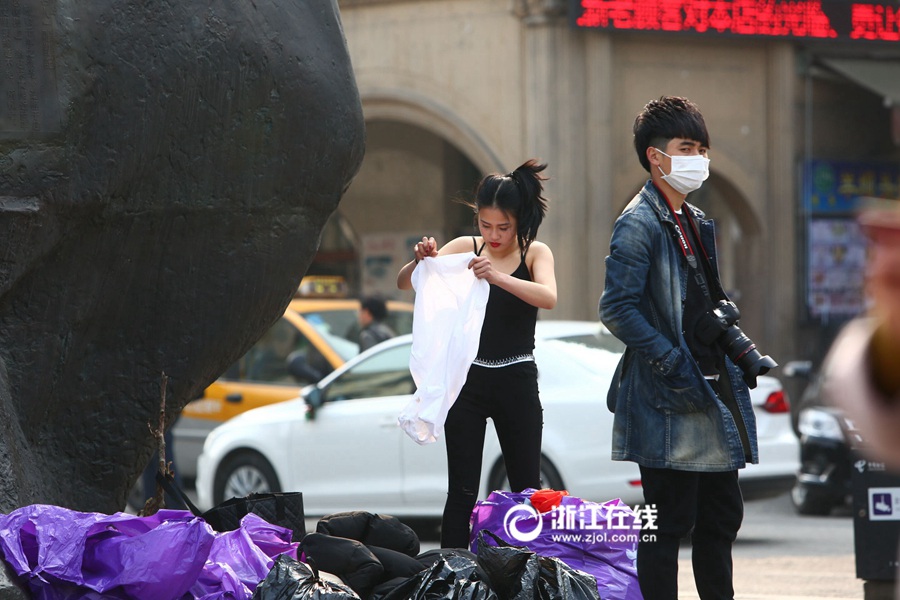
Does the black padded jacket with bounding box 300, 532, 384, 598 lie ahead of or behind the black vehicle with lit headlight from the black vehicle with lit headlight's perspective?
ahead

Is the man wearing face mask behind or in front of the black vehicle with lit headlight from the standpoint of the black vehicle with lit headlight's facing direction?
in front

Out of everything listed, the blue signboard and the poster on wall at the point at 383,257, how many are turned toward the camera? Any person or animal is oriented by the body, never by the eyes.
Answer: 2

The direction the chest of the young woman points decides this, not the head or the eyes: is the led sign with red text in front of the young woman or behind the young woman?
behind

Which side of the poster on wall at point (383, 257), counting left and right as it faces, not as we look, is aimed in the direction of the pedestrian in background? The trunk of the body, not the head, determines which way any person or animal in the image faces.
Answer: front

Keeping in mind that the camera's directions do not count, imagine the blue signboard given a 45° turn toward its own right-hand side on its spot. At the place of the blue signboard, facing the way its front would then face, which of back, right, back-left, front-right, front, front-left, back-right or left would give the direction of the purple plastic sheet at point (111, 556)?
front-left

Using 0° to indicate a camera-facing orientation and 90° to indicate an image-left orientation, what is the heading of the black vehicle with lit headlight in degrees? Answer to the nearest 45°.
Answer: approximately 45°

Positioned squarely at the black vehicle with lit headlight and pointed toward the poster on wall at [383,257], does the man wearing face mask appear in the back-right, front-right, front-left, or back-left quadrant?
back-left

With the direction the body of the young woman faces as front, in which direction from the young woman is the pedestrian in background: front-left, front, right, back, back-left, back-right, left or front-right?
back-right

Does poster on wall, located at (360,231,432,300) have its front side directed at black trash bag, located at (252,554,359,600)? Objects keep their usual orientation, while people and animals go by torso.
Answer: yes

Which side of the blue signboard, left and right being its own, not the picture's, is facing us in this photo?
front

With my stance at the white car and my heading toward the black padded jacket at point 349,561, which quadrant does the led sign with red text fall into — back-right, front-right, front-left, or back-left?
back-left

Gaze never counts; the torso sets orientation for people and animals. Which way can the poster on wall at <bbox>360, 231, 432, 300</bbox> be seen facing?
toward the camera

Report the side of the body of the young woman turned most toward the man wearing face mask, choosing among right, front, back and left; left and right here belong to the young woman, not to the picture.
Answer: left

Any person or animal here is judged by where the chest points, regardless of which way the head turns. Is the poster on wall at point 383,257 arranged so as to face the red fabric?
yes
